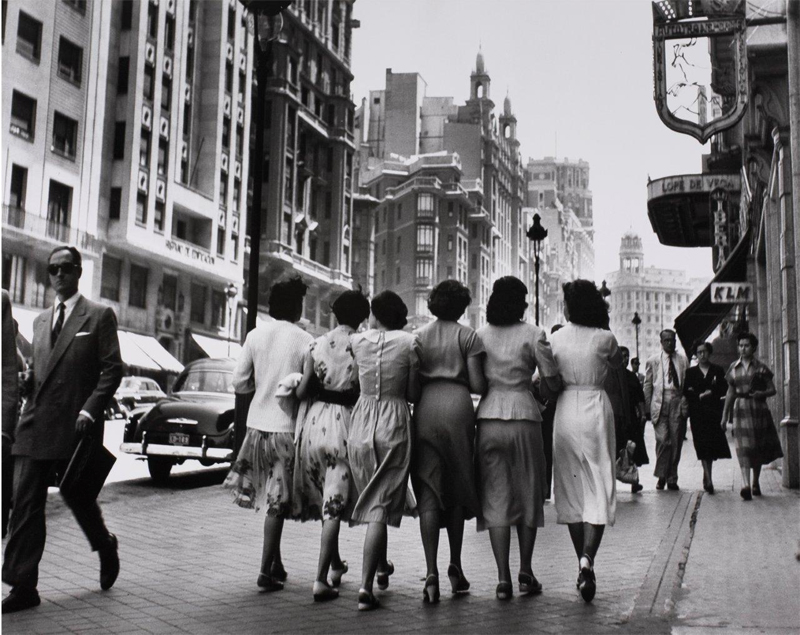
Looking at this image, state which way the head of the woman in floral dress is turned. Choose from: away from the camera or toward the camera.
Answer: away from the camera

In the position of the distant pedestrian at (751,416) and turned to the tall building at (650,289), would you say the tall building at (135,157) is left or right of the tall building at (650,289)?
left

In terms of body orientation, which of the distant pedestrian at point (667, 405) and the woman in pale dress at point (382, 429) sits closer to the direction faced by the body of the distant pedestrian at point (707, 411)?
the woman in pale dress

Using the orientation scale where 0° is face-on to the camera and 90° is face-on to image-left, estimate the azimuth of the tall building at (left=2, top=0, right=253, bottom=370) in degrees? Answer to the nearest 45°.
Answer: approximately 315°

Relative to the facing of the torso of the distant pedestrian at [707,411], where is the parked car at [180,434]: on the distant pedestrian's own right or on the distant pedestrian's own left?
on the distant pedestrian's own right

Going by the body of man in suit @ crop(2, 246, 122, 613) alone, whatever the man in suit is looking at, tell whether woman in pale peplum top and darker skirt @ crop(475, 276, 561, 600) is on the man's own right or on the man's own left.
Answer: on the man's own left

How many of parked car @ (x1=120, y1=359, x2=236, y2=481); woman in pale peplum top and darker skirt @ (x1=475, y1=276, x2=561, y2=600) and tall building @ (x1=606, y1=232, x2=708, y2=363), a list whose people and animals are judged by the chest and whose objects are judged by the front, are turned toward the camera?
1

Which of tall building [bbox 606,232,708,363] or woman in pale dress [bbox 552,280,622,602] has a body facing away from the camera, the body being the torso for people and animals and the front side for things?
the woman in pale dress

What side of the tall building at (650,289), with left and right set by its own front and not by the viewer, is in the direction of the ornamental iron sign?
front

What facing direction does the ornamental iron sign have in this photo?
toward the camera

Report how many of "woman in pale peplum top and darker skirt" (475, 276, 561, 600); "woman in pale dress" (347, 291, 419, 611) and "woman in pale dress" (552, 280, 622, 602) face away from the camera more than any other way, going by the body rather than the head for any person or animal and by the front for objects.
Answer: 3

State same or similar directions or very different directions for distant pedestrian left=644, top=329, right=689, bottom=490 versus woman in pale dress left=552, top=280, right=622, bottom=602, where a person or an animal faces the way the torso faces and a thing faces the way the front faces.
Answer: very different directions

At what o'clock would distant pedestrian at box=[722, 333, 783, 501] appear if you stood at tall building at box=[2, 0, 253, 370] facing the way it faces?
The distant pedestrian is roughly at 1 o'clock from the tall building.

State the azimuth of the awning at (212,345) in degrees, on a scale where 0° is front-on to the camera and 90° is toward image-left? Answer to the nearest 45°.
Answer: approximately 315°

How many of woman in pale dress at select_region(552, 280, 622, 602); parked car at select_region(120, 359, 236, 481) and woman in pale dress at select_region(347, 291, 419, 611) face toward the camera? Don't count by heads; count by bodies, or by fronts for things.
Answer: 0

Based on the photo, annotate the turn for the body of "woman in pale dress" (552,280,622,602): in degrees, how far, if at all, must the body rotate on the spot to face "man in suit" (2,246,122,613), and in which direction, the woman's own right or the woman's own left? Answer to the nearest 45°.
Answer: approximately 90° to the woman's own left

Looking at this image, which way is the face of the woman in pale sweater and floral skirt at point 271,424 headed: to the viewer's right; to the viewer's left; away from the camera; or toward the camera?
away from the camera

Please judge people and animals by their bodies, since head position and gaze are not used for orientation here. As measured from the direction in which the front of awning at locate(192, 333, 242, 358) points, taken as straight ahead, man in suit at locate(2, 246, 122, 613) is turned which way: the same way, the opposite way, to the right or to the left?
to the right

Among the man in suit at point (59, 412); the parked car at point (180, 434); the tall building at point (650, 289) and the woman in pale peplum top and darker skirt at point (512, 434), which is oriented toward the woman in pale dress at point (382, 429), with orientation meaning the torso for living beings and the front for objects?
the tall building

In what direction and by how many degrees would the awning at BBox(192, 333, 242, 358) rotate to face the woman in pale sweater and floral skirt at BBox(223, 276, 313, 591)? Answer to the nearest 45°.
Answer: approximately 45° to its right
